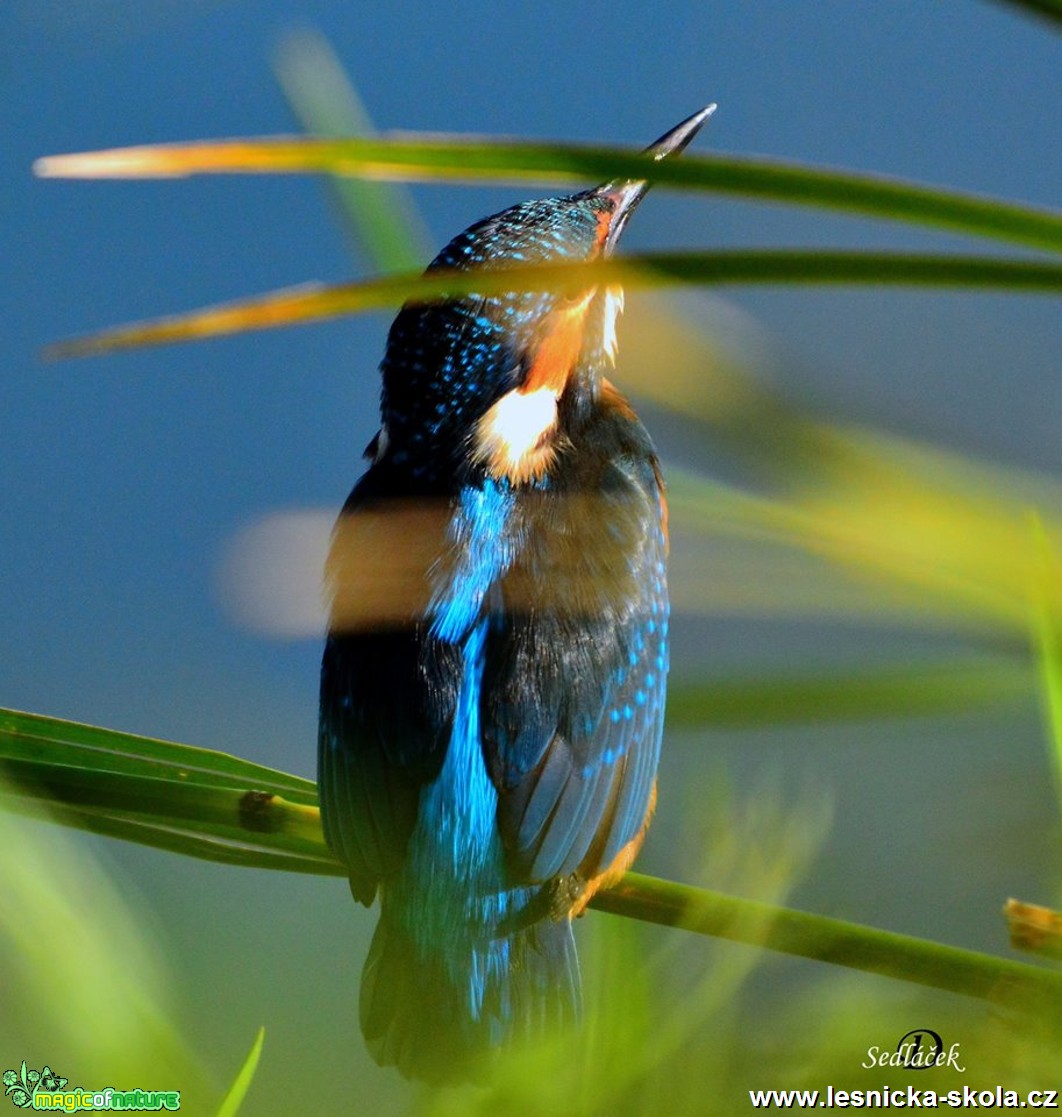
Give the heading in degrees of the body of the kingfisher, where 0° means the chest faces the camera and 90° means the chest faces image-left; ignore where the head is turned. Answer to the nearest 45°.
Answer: approximately 225°

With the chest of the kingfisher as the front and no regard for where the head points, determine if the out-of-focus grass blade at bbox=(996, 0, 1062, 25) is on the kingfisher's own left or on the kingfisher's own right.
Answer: on the kingfisher's own right

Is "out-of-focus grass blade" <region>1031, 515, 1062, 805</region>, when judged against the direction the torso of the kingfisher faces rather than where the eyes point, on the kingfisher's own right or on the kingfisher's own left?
on the kingfisher's own right
